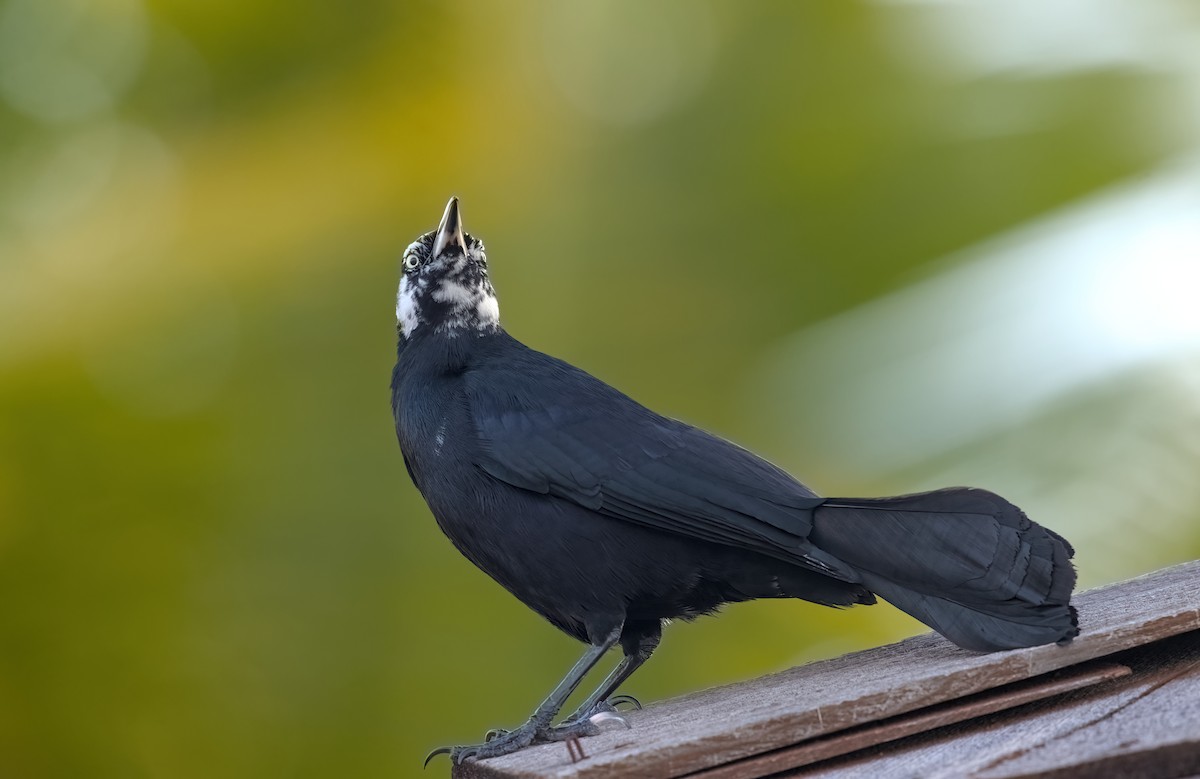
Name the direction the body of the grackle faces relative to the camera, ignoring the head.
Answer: to the viewer's left
